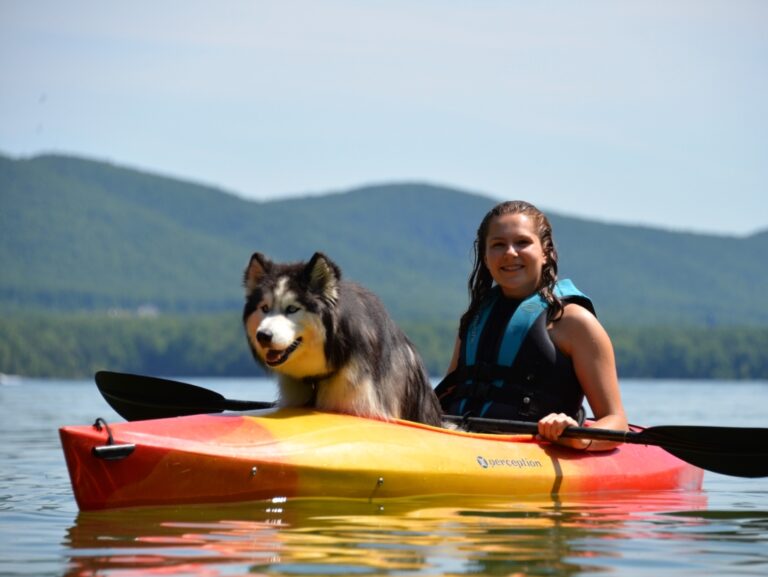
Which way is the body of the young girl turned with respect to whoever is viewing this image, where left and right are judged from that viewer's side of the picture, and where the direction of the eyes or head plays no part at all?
facing the viewer and to the left of the viewer

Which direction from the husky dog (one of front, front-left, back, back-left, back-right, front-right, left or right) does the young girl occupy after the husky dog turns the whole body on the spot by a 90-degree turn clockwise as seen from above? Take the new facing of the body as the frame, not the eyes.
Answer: right

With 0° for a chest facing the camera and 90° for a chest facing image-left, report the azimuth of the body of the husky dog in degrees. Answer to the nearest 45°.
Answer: approximately 45°

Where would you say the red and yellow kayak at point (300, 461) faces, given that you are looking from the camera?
facing to the left of the viewer
